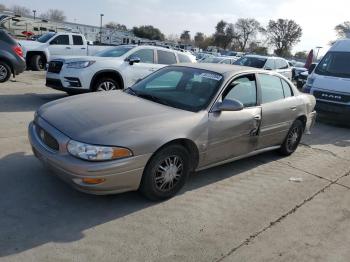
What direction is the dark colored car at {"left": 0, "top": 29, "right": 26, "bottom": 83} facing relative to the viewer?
to the viewer's left

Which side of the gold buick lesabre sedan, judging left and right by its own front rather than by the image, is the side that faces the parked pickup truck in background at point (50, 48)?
right

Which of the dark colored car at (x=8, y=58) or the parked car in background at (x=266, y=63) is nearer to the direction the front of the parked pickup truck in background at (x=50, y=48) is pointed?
the dark colored car

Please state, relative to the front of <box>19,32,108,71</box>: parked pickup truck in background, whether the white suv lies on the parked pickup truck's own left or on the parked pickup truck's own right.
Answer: on the parked pickup truck's own left

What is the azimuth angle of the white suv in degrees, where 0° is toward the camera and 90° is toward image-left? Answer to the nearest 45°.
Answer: approximately 45°

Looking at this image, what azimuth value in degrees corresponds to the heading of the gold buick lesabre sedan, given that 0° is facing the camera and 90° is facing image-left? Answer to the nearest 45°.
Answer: approximately 45°

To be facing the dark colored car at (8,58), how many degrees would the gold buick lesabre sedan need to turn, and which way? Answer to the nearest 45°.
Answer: approximately 90° to its right

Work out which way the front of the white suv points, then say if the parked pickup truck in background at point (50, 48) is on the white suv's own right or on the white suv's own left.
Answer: on the white suv's own right

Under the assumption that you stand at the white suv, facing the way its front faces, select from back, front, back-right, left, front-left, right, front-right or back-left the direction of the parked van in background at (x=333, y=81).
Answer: back-left

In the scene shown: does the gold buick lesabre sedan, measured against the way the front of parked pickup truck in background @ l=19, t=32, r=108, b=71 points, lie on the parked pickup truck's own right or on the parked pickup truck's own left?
on the parked pickup truck's own left
